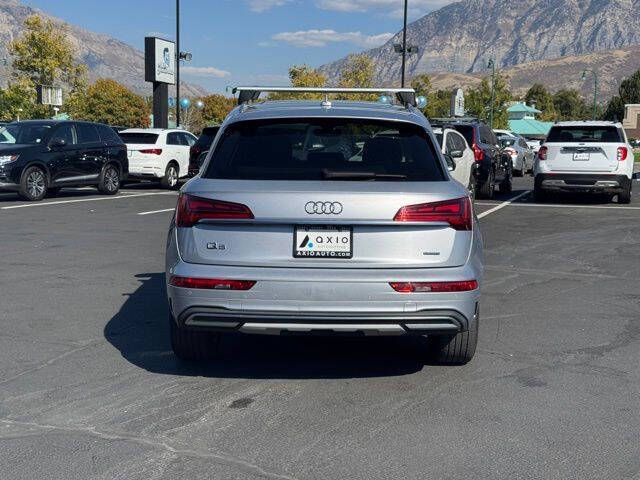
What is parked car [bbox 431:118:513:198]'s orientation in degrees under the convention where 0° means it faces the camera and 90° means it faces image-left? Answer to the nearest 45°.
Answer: approximately 225°

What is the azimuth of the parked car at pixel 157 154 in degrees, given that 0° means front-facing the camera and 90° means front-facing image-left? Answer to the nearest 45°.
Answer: approximately 225°

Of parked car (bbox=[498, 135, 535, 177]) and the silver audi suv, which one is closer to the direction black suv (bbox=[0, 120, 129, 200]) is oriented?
the silver audi suv

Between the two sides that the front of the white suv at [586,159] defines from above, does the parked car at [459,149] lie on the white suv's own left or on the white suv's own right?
on the white suv's own left

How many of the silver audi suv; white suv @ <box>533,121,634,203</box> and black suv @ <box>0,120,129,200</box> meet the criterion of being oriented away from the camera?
2

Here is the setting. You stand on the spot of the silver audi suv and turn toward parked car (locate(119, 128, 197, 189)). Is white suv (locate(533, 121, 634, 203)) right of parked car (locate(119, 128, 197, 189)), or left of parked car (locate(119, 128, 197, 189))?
right

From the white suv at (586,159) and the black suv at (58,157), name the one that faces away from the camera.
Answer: the white suv

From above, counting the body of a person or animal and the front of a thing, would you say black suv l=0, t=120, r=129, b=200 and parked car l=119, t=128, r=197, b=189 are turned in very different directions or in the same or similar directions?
very different directions

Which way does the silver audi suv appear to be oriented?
away from the camera

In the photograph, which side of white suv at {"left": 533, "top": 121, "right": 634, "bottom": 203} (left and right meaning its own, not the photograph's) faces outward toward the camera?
back

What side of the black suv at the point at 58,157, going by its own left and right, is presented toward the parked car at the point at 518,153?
back

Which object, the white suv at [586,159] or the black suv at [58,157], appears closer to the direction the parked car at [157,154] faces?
the white suv

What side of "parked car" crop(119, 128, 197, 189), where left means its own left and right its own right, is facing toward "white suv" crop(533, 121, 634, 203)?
right
